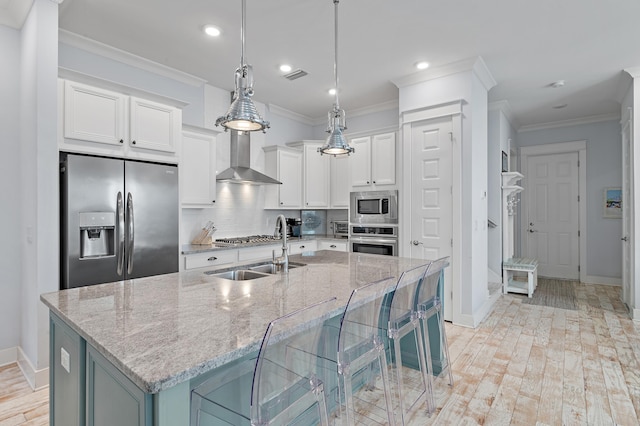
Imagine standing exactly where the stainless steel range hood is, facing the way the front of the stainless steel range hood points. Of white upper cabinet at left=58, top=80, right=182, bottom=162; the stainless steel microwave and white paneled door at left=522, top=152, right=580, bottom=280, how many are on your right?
1

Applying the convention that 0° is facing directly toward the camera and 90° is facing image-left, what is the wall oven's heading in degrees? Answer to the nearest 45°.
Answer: approximately 45°

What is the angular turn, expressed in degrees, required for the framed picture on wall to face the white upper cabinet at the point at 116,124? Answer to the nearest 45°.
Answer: approximately 45° to its right

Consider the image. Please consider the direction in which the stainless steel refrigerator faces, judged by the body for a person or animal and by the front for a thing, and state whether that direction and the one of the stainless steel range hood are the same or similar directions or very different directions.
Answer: same or similar directions

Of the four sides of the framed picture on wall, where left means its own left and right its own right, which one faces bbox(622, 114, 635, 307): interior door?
front

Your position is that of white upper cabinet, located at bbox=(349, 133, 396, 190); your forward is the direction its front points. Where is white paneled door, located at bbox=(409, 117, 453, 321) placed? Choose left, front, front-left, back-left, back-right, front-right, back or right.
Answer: left

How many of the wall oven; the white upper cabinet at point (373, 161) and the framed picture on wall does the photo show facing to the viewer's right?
0

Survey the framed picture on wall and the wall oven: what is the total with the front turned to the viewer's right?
0

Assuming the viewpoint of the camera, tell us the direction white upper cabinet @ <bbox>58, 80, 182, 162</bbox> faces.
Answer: facing the viewer and to the right of the viewer
